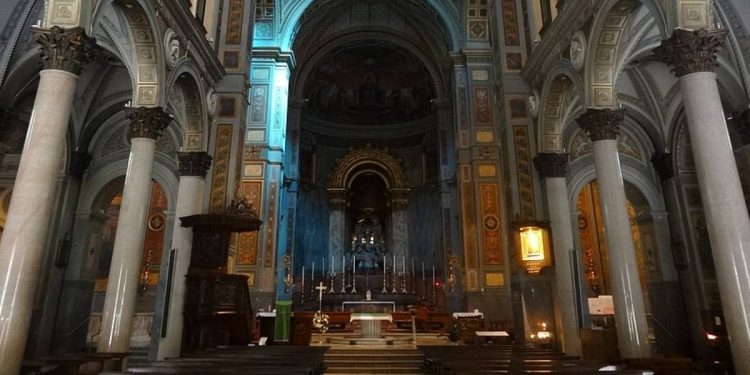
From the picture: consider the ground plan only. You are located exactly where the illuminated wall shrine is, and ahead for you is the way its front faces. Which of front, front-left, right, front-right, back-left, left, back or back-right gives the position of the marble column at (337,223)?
back-right

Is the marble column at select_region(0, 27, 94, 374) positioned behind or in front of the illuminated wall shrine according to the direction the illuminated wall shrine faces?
in front

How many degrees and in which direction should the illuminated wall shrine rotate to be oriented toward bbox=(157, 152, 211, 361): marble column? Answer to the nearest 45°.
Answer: approximately 45° to its right

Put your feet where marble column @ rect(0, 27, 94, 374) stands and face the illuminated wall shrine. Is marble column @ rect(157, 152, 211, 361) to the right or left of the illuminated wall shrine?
left

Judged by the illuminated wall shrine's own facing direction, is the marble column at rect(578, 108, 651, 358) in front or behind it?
in front

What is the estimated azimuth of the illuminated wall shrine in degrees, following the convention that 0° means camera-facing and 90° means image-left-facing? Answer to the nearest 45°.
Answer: approximately 0°
